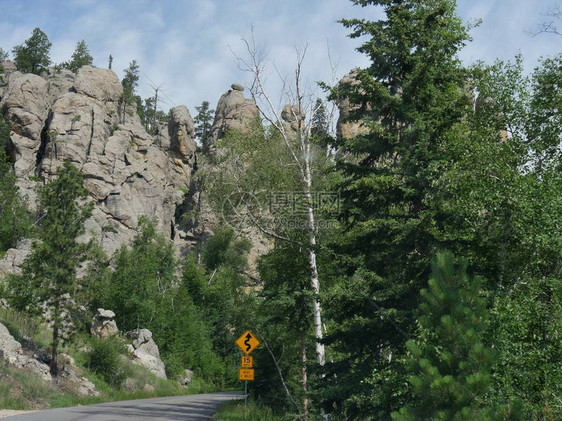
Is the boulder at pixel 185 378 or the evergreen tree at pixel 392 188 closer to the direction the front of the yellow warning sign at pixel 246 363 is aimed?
the evergreen tree

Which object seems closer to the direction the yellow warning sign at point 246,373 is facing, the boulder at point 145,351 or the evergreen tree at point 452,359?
the evergreen tree

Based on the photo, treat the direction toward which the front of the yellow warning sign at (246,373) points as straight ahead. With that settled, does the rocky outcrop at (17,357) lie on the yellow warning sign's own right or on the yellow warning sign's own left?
on the yellow warning sign's own right

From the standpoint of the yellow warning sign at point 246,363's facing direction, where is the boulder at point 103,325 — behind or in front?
behind

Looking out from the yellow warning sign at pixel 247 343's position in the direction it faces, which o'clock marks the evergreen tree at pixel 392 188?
The evergreen tree is roughly at 11 o'clock from the yellow warning sign.

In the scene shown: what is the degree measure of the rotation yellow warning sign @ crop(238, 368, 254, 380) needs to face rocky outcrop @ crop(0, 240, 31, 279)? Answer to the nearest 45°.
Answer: approximately 135° to its right

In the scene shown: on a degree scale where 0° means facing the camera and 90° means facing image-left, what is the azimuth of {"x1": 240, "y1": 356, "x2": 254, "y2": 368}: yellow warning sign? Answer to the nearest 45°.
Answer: approximately 0°

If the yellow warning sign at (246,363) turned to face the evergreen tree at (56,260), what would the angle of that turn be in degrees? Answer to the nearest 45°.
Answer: approximately 135° to its right
